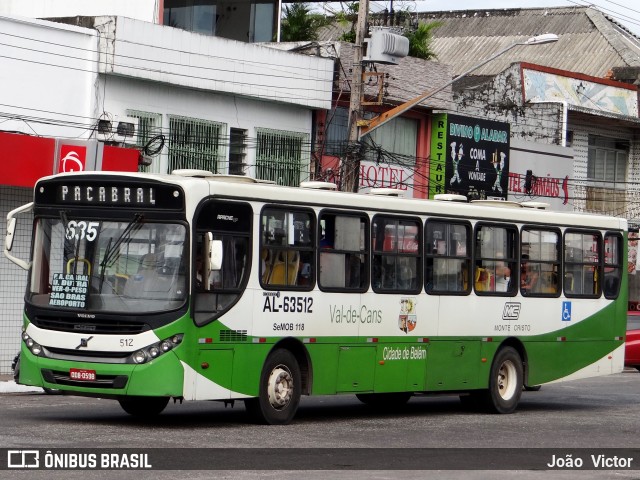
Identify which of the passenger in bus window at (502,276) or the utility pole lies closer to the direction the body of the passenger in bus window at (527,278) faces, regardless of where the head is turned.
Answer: the passenger in bus window

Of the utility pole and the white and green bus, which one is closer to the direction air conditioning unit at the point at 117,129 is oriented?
the white and green bus

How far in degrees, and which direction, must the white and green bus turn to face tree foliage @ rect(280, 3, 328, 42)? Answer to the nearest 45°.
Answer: approximately 135° to its right

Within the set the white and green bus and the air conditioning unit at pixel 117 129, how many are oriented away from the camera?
0

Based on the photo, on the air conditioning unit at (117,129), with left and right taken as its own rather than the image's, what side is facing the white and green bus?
front

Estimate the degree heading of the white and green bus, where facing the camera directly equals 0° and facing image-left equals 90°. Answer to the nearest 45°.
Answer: approximately 45°

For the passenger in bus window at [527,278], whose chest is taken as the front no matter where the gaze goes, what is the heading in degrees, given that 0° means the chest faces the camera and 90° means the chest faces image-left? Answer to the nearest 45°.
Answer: approximately 45°

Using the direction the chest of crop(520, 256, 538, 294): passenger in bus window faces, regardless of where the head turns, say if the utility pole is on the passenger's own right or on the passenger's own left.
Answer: on the passenger's own right

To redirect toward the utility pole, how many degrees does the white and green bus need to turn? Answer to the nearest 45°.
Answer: approximately 135° to its right

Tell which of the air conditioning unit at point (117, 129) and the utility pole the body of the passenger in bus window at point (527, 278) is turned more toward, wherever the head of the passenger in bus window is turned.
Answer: the air conditioning unit

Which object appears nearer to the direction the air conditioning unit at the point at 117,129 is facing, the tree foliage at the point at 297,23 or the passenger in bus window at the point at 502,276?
the passenger in bus window

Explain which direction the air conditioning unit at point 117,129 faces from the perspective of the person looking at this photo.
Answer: facing the viewer
